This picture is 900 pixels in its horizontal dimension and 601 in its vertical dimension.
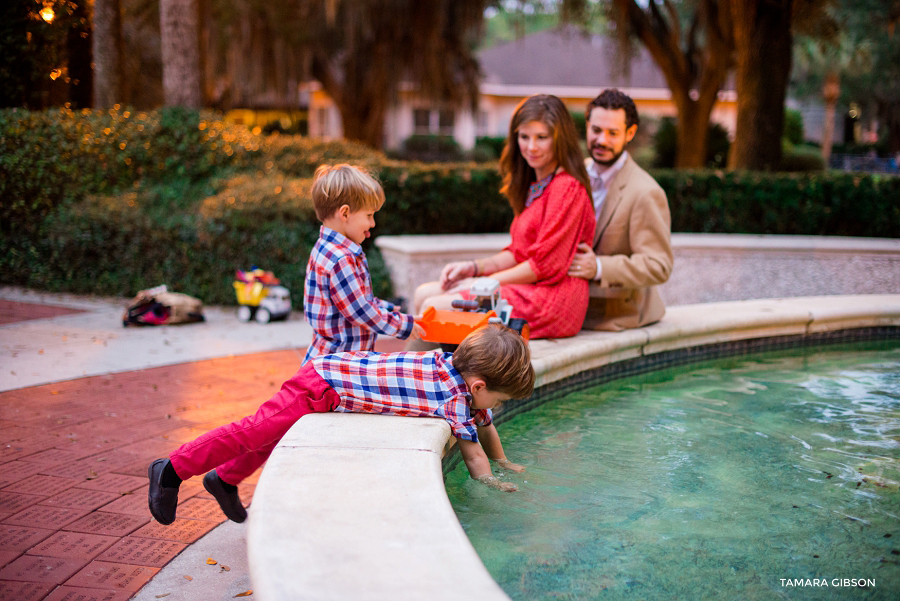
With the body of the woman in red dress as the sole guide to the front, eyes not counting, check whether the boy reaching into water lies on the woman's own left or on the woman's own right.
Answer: on the woman's own left

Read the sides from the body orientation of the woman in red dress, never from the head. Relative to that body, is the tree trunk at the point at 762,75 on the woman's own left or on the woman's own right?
on the woman's own right

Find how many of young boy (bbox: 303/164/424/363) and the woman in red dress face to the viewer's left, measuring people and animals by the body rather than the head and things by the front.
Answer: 1

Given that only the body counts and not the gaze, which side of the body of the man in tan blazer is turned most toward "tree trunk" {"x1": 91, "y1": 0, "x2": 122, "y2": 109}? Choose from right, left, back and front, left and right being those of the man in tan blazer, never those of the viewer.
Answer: right

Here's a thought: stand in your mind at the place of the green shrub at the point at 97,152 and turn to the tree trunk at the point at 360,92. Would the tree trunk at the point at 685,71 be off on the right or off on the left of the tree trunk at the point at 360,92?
right

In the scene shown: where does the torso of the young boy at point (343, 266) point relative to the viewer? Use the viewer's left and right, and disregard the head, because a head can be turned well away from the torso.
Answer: facing to the right of the viewer

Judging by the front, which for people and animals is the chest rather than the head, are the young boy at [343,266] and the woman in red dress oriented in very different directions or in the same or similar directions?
very different directions

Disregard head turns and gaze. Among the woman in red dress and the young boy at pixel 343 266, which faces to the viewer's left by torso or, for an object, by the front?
the woman in red dress

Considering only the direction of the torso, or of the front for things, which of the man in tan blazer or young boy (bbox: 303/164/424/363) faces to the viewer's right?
the young boy

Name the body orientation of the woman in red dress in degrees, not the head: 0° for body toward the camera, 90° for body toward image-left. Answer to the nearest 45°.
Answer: approximately 90°

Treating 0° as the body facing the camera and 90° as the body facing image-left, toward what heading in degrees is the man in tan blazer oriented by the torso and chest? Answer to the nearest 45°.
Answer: approximately 45°
